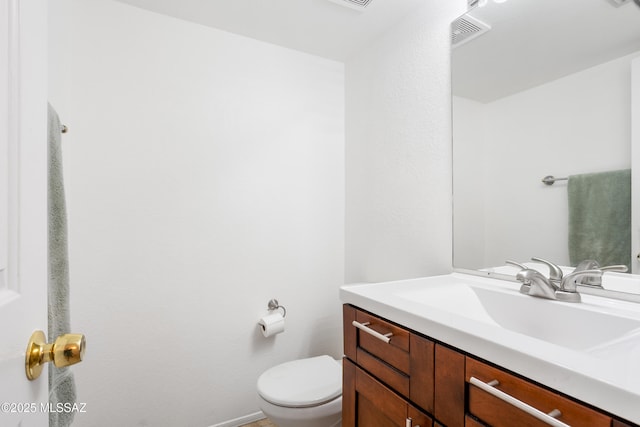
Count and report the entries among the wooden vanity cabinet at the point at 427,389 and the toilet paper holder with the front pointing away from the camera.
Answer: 0

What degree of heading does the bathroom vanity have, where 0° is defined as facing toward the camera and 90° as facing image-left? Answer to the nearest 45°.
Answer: approximately 45°

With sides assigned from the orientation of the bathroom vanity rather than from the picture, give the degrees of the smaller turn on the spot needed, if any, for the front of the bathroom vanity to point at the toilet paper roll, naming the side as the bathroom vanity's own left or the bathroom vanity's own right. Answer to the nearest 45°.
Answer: approximately 90° to the bathroom vanity's own right

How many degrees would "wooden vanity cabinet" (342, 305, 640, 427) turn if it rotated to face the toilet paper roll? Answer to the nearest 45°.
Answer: approximately 90° to its right

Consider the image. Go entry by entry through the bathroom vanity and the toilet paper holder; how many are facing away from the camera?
0

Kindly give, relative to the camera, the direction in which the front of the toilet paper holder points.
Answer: facing the viewer and to the right of the viewer

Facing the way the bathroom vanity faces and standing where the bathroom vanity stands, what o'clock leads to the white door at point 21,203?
The white door is roughly at 12 o'clock from the bathroom vanity.

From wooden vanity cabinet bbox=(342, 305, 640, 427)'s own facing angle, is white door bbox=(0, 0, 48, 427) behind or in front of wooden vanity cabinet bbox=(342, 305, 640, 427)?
in front
